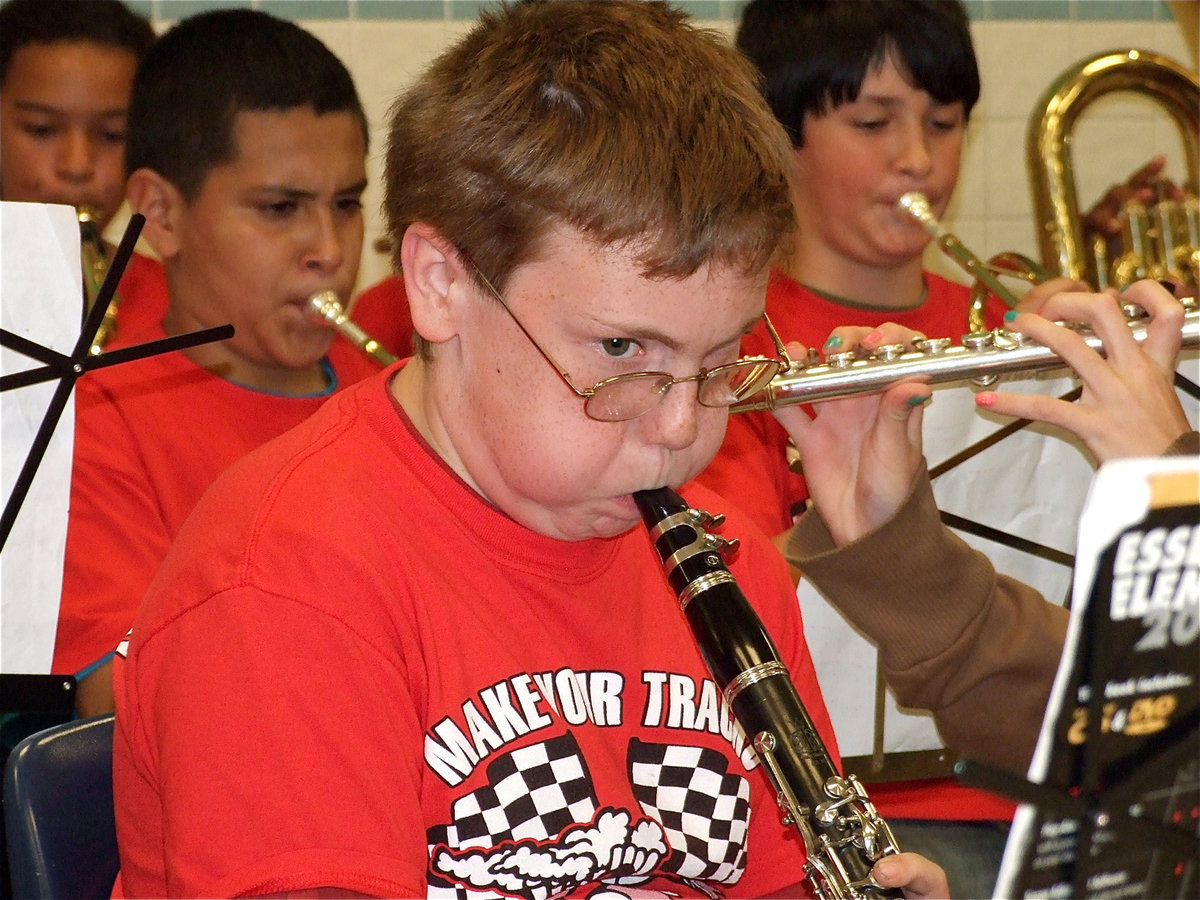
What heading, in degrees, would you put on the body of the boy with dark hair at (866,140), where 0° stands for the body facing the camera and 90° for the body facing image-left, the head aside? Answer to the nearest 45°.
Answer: approximately 315°

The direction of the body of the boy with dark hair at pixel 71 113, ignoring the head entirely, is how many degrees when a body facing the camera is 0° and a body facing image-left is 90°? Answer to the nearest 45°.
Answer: approximately 0°

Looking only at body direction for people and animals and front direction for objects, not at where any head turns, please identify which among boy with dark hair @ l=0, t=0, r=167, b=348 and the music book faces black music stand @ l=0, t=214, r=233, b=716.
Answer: the boy with dark hair

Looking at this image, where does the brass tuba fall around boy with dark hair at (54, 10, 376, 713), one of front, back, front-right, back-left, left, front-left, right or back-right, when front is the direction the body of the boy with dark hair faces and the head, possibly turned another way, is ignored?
front-left

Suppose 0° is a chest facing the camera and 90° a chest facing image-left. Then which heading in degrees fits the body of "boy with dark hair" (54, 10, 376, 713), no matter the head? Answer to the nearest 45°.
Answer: approximately 315°
